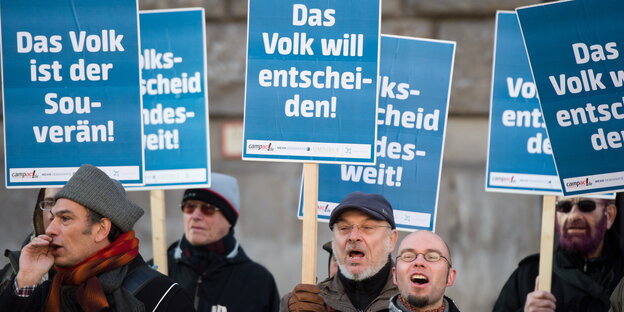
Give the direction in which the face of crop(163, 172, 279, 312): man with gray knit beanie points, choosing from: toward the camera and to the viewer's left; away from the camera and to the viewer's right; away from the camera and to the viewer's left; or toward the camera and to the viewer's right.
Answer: toward the camera and to the viewer's left

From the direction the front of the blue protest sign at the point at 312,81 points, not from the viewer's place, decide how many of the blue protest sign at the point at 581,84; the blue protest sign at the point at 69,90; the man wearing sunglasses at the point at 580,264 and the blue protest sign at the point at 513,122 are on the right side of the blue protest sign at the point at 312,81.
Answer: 1

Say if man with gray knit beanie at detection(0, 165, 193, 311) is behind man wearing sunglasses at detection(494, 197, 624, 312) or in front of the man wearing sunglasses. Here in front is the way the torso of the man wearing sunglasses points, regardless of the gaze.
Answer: in front

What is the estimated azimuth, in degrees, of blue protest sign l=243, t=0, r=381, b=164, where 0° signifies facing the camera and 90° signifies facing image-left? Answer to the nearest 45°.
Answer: approximately 0°

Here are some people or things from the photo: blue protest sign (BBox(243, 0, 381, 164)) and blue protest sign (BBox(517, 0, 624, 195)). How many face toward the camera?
2
